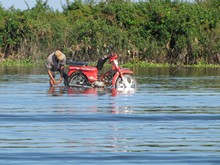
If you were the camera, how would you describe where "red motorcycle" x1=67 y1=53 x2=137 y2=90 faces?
facing to the right of the viewer

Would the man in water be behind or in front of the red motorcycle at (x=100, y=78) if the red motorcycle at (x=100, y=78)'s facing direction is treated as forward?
behind
